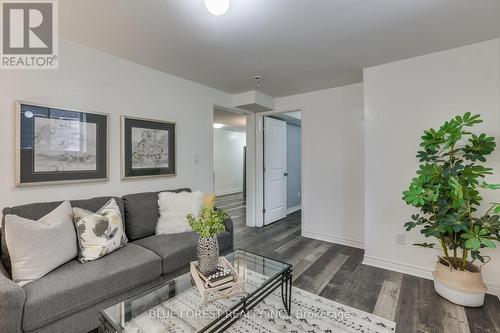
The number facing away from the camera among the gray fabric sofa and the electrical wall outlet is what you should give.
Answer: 0

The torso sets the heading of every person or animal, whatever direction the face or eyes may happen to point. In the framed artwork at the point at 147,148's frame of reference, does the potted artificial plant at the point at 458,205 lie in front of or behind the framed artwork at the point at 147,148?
in front

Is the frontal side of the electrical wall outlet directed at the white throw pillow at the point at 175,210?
no

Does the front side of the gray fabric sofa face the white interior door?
no

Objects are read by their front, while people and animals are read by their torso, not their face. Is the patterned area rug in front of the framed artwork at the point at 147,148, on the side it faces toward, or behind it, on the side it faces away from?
in front

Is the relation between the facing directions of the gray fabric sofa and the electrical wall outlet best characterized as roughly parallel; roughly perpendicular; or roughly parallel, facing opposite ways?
roughly perpendicular

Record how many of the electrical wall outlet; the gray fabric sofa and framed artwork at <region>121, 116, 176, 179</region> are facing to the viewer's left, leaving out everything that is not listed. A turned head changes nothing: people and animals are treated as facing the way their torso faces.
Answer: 0

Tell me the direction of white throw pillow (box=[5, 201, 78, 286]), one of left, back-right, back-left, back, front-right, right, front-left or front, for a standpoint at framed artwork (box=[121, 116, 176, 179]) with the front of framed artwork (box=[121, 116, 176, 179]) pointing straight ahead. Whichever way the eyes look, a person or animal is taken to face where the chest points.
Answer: right

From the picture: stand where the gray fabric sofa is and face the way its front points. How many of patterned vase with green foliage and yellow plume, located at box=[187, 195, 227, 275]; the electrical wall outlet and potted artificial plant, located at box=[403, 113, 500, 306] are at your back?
0

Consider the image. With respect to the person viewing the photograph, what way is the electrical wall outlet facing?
facing the viewer

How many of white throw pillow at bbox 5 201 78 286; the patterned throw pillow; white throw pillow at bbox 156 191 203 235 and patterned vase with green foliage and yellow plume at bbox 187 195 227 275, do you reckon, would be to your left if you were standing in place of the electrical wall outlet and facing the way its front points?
0

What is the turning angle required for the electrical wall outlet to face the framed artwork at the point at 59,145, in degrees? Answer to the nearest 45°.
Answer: approximately 45° to its right

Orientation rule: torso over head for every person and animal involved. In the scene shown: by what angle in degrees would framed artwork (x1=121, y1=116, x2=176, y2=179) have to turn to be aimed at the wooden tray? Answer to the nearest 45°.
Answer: approximately 45° to its right

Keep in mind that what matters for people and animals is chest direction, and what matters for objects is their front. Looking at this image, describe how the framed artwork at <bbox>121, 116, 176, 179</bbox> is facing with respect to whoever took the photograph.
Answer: facing the viewer and to the right of the viewer

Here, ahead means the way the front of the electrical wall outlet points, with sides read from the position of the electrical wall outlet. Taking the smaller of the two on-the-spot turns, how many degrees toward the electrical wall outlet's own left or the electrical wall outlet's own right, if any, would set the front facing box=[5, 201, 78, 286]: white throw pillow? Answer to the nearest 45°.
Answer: approximately 45° to the electrical wall outlet's own right

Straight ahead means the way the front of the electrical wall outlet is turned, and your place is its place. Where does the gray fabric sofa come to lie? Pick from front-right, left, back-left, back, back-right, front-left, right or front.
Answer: front-right

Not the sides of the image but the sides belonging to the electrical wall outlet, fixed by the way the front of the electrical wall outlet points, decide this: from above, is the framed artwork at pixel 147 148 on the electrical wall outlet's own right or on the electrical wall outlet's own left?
on the electrical wall outlet's own right
